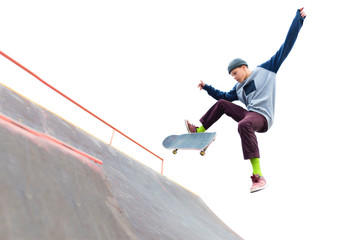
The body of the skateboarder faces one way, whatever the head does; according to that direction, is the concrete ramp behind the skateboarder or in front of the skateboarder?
in front

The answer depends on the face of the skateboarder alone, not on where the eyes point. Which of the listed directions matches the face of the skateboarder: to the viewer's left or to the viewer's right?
to the viewer's left

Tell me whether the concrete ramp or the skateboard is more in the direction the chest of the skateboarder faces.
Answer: the concrete ramp
